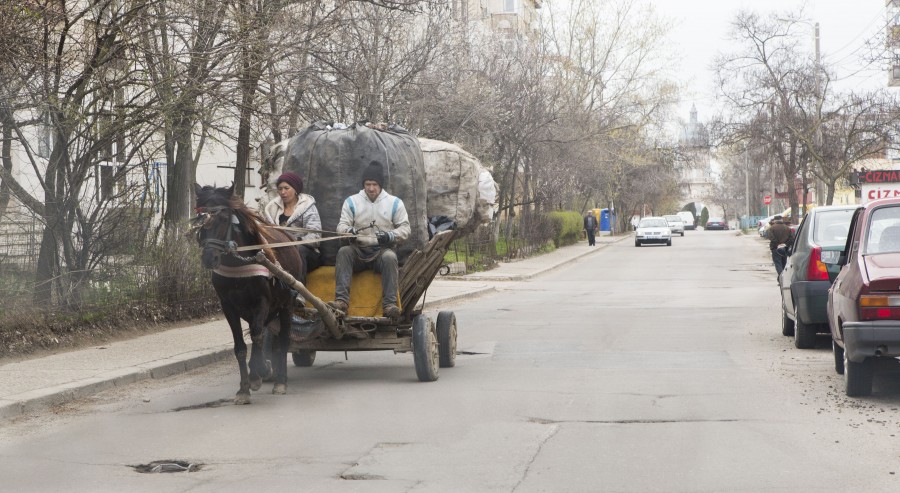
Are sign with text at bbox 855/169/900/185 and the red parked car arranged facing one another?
yes

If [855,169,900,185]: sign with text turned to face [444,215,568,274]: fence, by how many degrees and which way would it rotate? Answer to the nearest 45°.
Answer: approximately 90° to its right

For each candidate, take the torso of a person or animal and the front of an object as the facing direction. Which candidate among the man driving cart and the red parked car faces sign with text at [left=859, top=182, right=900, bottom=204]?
the red parked car

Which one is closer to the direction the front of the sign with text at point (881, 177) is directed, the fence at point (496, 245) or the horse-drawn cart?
the horse-drawn cart

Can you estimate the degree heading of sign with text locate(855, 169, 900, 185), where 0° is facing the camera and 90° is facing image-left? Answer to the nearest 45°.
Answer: approximately 0°

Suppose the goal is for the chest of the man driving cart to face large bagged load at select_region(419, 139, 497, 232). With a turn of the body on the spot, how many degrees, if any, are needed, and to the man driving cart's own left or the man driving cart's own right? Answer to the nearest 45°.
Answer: approximately 135° to the man driving cart's own left

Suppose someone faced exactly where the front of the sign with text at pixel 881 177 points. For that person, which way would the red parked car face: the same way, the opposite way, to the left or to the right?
the opposite way

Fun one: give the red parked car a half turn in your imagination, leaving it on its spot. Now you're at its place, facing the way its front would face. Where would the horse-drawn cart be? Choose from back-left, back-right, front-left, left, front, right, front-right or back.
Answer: right

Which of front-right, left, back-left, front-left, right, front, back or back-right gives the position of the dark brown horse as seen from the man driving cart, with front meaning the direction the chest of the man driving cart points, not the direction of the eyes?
front-right

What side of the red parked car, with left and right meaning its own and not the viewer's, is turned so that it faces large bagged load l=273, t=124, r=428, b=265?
left

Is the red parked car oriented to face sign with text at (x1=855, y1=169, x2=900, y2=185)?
yes

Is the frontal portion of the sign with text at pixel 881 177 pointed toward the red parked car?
yes

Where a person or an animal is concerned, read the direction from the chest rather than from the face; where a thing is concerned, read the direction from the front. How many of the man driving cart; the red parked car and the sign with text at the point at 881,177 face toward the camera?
2

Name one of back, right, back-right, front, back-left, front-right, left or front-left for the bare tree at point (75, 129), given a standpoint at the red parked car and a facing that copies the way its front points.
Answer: left

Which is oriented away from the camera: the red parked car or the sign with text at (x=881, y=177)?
the red parked car

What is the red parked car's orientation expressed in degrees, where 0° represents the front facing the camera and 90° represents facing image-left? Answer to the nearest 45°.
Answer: approximately 180°
